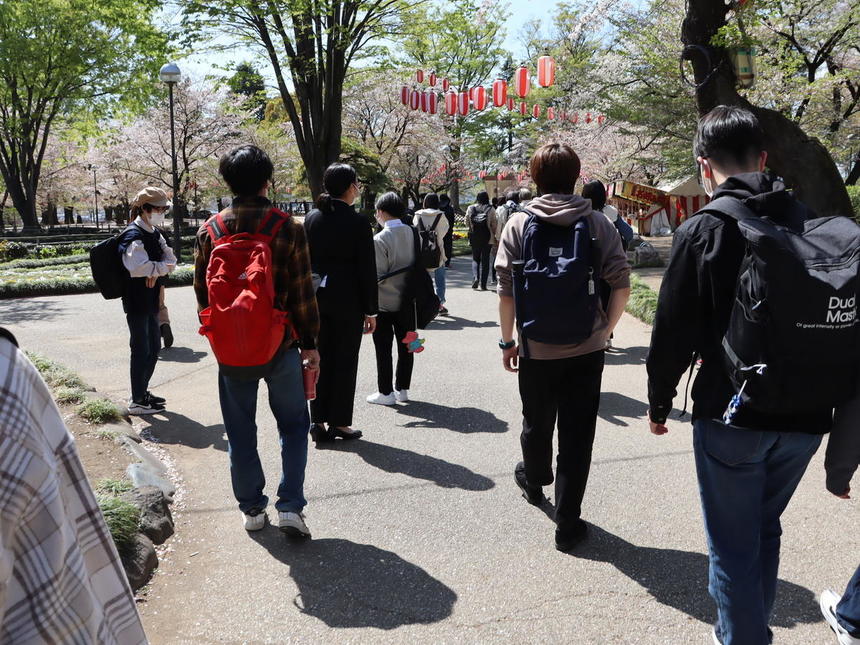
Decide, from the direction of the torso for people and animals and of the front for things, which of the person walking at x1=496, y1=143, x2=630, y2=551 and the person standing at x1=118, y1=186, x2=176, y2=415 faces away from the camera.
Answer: the person walking at x1=496, y1=143, x2=630, y2=551

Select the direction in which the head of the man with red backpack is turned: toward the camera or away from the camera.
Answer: away from the camera

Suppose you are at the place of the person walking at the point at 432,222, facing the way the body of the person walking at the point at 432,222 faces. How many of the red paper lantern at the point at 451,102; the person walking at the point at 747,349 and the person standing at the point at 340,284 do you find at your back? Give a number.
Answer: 2

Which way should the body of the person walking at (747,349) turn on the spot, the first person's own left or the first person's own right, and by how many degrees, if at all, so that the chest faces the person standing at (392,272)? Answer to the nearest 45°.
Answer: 0° — they already face them

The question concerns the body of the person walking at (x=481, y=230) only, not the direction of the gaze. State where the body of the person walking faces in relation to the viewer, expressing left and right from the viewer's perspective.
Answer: facing away from the viewer

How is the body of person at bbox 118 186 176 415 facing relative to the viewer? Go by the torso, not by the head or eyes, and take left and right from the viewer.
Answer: facing to the right of the viewer

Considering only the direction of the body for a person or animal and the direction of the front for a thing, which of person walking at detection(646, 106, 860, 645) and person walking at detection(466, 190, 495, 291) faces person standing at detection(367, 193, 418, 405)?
person walking at detection(646, 106, 860, 645)

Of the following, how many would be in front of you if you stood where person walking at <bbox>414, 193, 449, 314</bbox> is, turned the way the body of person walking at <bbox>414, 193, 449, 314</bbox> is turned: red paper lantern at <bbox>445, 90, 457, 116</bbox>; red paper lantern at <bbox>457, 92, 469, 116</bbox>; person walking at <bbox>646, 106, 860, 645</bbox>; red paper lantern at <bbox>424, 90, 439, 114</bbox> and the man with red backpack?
3

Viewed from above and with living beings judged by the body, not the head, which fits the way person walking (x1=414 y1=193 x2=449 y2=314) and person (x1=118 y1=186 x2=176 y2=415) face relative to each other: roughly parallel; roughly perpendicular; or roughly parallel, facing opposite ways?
roughly perpendicular

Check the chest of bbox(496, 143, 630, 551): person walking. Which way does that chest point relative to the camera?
away from the camera

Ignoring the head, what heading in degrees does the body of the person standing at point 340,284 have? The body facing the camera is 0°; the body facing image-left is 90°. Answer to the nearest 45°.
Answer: approximately 225°

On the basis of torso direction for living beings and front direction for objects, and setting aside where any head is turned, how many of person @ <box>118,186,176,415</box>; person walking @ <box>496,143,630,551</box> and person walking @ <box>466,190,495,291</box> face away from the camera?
2

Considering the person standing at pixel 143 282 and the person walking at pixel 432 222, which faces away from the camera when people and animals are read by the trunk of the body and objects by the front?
the person walking at pixel 432 222

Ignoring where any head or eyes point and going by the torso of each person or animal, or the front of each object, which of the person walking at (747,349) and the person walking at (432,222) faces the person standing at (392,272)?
the person walking at (747,349)

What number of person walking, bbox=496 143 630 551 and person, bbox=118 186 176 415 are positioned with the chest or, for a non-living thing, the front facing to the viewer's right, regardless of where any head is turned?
1
